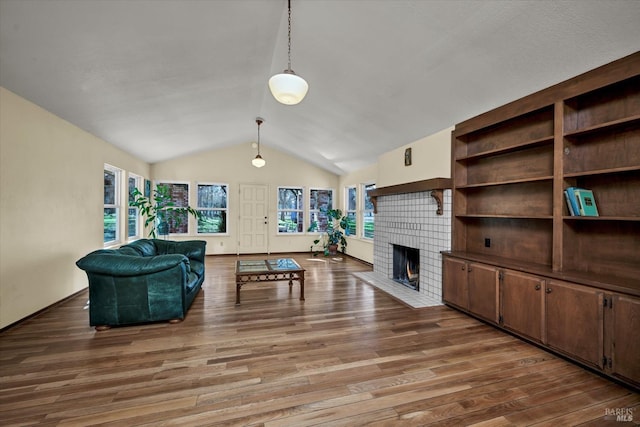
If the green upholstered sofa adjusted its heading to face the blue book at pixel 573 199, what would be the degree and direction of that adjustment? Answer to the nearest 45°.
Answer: approximately 45° to its right

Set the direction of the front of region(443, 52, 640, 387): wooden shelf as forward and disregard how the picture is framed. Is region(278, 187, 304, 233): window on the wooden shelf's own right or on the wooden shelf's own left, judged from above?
on the wooden shelf's own right

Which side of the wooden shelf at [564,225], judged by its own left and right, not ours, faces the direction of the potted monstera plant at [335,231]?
right

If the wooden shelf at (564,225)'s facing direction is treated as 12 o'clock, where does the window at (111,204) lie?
The window is roughly at 1 o'clock from the wooden shelf.

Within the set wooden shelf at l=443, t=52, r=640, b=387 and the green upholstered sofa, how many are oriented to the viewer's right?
1

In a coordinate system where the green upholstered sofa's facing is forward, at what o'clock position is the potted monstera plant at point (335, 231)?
The potted monstera plant is roughly at 11 o'clock from the green upholstered sofa.

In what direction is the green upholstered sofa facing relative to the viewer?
to the viewer's right

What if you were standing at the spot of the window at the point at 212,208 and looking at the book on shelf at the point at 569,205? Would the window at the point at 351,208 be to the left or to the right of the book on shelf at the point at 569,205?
left

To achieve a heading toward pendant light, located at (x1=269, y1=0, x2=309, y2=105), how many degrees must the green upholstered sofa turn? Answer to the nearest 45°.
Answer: approximately 45° to its right

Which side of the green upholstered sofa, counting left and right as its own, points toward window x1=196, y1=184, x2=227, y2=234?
left

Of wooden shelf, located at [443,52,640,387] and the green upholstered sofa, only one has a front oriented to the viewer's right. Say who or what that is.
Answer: the green upholstered sofa

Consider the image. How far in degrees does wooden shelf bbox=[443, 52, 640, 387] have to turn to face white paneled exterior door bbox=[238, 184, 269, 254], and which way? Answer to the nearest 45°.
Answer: approximately 45° to its right

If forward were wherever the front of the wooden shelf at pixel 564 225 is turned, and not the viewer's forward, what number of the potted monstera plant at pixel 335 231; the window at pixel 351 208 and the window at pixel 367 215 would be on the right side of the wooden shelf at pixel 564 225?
3

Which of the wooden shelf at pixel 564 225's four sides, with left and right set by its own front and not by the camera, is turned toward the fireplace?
right

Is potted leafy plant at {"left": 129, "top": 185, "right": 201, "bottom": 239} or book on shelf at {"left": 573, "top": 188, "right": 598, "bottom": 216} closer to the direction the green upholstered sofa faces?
the book on shelf
